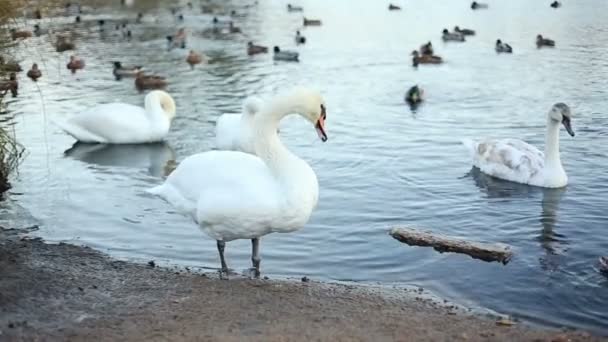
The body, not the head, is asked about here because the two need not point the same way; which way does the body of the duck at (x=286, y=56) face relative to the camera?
to the viewer's left

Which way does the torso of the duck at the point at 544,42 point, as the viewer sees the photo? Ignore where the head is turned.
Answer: to the viewer's left

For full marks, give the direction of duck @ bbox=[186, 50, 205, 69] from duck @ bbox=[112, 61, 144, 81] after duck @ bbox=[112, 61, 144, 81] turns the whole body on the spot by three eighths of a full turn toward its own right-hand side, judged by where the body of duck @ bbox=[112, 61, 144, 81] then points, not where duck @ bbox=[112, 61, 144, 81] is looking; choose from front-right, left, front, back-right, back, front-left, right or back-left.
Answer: front

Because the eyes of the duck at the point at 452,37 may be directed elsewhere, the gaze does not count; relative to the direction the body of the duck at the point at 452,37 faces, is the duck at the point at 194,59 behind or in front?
in front

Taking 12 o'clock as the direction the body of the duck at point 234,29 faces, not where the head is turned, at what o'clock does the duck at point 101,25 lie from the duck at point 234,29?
the duck at point 101,25 is roughly at 1 o'clock from the duck at point 234,29.

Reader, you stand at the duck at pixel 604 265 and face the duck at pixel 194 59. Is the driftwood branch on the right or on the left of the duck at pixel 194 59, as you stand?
left

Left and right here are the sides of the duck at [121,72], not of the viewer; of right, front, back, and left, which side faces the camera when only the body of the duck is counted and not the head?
left

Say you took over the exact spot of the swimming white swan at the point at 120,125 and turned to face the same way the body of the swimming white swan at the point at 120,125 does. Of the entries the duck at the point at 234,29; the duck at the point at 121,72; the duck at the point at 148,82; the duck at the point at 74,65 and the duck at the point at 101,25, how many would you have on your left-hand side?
5

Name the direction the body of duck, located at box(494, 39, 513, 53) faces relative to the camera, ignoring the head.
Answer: to the viewer's left
